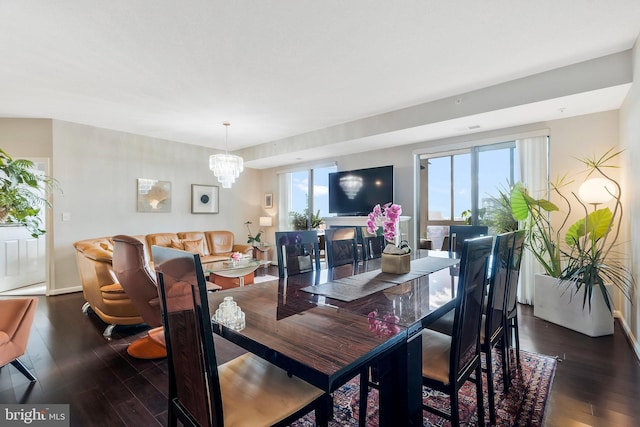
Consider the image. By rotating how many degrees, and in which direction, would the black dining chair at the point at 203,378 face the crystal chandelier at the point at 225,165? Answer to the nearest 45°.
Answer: approximately 45° to its left

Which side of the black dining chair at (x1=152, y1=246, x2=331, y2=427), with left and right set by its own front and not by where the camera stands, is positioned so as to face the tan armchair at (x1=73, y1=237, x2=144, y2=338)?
left

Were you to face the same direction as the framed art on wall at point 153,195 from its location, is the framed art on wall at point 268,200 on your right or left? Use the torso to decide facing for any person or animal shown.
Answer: on your left

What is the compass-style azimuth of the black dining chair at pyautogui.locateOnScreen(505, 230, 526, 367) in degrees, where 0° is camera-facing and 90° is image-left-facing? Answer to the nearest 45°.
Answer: approximately 90°

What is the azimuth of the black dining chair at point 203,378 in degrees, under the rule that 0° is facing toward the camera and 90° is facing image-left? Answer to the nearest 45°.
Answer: approximately 225°

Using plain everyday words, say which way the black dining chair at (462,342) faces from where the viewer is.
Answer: facing away from the viewer and to the left of the viewer

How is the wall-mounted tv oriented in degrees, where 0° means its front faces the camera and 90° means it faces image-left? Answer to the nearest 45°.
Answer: approximately 45°

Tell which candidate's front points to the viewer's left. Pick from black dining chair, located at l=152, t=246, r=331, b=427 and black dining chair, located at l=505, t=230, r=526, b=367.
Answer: black dining chair, located at l=505, t=230, r=526, b=367

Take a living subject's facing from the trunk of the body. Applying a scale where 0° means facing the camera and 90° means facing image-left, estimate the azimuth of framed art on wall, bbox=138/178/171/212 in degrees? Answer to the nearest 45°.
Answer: approximately 315°

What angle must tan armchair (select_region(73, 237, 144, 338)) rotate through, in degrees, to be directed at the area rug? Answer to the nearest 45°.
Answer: approximately 90° to its right

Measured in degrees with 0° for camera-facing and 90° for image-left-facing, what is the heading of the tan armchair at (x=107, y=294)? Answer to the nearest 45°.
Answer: approximately 225°

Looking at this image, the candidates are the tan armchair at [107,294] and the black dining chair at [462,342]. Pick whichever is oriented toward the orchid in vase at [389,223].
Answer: the black dining chair
